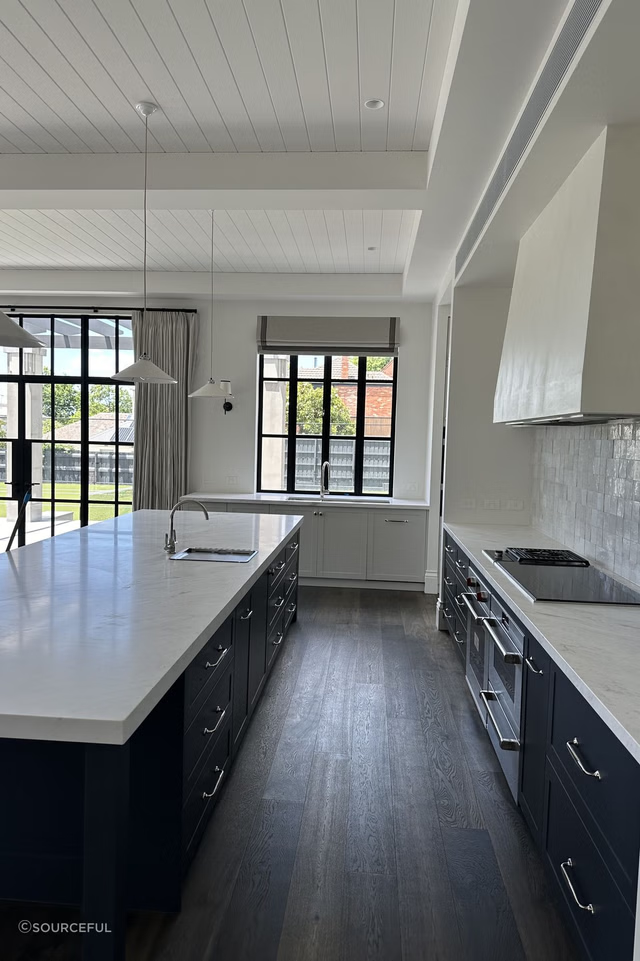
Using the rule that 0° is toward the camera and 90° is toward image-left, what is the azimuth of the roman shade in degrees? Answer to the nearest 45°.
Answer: approximately 0°

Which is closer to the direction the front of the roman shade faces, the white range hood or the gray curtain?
the white range hood

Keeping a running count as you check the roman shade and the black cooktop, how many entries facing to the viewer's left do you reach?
1

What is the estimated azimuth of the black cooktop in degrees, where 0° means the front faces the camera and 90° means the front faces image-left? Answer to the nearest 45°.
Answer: approximately 90°

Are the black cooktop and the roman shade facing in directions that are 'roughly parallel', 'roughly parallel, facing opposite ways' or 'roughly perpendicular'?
roughly perpendicular

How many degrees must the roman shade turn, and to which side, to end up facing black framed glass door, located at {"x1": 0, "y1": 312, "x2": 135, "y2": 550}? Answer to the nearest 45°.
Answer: approximately 90° to its right

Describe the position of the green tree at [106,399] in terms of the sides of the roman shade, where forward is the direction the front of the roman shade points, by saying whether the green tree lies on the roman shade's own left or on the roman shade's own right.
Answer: on the roman shade's own right

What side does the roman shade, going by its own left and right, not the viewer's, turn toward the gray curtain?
right

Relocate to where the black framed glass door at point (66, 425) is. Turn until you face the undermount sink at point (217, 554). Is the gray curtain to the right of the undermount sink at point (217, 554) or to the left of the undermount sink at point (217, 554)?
left

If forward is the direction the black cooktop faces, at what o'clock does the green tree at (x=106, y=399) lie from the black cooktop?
The green tree is roughly at 1 o'clock from the black cooktop.
